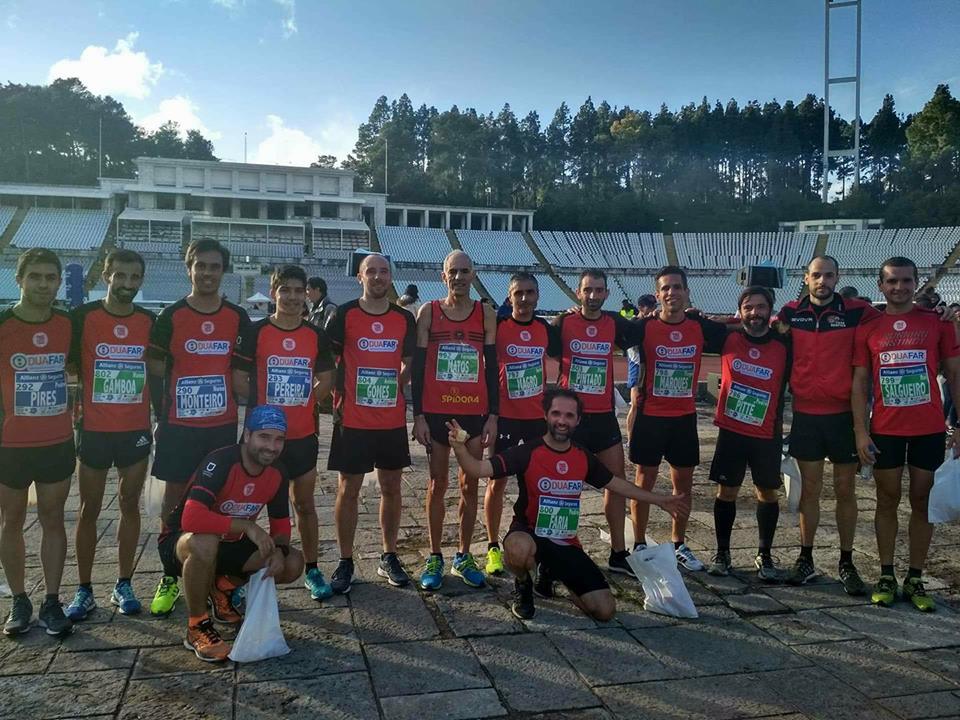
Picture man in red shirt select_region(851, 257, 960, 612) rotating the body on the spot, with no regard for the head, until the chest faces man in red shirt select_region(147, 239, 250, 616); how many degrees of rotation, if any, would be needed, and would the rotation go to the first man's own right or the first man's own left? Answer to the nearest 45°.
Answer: approximately 45° to the first man's own right

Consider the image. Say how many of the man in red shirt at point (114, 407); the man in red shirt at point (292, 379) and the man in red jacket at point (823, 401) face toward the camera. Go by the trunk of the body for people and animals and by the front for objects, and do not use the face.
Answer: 3

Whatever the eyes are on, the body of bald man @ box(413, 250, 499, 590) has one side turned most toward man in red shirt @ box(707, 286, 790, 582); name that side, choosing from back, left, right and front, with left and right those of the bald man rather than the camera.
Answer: left

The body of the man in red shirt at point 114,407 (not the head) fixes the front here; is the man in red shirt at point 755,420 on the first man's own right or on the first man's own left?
on the first man's own left

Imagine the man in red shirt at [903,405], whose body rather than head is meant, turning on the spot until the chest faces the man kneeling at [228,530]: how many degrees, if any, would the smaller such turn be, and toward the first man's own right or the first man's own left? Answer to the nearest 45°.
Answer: approximately 45° to the first man's own right

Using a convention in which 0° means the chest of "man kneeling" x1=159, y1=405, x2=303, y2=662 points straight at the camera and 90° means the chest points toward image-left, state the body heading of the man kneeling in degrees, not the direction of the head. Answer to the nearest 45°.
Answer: approximately 315°

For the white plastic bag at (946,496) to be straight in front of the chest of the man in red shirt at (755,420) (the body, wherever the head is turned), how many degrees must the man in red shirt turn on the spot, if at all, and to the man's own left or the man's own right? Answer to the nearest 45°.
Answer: approximately 90° to the man's own left

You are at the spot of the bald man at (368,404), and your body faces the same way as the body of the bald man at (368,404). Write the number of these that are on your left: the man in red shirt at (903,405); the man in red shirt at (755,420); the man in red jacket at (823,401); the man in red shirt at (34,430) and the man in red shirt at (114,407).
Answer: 3
